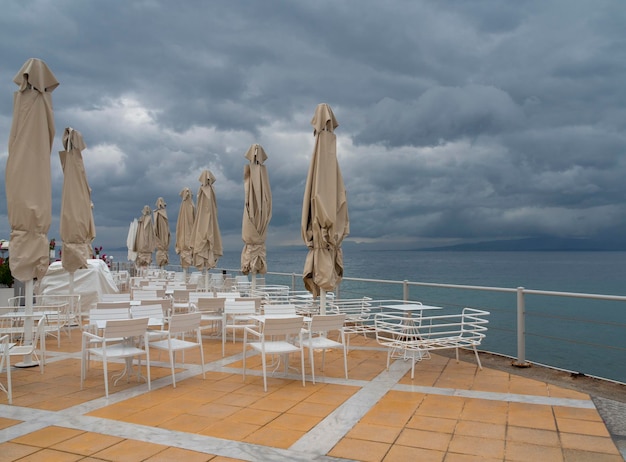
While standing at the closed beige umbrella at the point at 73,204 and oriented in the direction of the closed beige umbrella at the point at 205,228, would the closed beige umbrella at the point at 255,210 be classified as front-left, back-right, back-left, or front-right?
front-right

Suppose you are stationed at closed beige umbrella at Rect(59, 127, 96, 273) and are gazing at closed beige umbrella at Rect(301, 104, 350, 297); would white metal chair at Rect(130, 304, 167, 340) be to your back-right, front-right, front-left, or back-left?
front-right

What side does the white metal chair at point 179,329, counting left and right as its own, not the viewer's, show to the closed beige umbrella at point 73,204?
front

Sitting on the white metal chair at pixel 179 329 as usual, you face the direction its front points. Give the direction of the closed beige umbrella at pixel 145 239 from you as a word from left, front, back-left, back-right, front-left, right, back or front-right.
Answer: front-right

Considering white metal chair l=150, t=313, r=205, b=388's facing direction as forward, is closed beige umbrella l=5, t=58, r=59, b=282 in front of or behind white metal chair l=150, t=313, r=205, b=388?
in front

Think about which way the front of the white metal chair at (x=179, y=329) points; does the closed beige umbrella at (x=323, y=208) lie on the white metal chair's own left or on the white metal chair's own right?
on the white metal chair's own right

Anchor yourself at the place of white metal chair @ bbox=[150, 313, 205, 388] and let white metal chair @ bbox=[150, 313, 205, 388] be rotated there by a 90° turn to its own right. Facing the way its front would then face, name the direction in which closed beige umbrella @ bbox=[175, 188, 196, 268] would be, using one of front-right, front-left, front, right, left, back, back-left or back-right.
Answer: front-left

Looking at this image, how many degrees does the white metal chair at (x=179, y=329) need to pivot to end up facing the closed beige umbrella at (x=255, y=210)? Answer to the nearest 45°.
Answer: approximately 45° to its right
